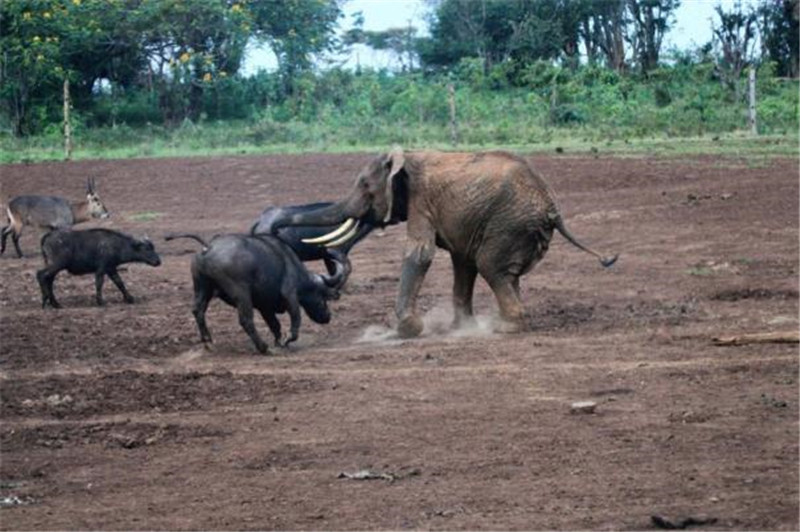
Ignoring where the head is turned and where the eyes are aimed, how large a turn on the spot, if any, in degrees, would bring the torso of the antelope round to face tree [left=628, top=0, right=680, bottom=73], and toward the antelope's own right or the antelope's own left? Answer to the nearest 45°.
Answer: approximately 45° to the antelope's own left

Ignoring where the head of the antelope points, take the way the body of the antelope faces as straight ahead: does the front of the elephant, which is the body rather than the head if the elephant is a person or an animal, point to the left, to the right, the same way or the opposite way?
the opposite way

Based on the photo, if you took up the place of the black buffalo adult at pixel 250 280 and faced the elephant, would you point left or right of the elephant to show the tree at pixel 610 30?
left

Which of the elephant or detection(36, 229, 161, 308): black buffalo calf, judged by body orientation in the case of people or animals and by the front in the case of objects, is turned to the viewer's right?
the black buffalo calf

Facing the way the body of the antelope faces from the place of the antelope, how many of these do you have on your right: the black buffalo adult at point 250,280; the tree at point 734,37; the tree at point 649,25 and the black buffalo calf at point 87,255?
2

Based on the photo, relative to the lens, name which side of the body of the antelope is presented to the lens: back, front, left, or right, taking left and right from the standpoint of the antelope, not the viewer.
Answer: right

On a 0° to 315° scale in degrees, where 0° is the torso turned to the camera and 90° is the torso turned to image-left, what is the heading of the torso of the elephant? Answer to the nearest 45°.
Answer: approximately 90°

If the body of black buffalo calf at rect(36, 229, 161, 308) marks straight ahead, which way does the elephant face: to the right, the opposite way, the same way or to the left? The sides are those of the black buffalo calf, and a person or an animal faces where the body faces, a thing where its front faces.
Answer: the opposite way

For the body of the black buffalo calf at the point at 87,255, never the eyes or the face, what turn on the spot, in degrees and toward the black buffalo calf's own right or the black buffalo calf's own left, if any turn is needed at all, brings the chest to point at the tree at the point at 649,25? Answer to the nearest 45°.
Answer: approximately 45° to the black buffalo calf's own left

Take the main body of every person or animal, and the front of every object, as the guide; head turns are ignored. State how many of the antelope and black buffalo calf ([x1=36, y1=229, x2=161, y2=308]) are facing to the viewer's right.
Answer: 2

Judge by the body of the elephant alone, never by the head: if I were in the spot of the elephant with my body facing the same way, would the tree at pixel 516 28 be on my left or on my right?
on my right

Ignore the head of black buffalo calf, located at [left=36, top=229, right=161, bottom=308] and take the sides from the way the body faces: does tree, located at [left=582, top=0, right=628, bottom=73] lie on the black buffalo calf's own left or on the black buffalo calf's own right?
on the black buffalo calf's own left

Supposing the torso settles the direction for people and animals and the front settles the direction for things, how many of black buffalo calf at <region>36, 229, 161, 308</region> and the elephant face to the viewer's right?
1

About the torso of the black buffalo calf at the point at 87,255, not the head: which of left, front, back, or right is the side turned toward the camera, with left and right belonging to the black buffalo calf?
right

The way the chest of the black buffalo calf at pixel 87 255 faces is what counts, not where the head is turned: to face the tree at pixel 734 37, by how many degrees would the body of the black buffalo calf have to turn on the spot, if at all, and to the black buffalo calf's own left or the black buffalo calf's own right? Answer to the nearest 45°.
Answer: approximately 45° to the black buffalo calf's own left
